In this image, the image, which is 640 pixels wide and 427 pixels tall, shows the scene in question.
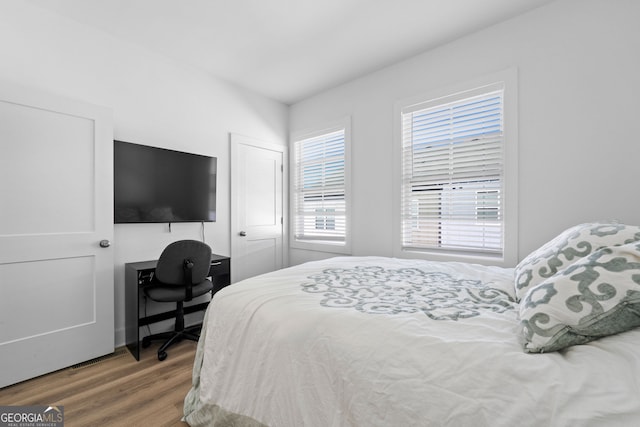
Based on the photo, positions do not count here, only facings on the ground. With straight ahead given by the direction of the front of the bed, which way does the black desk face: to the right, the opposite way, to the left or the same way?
the opposite way

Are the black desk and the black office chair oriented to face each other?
yes

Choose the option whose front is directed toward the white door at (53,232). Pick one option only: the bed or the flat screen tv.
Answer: the bed

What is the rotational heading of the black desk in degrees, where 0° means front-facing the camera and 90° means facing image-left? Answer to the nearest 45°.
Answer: approximately 315°

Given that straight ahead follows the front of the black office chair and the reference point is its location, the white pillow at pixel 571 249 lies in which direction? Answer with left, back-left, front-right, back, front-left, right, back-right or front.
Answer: back

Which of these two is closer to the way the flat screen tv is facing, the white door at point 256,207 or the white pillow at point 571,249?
the white pillow

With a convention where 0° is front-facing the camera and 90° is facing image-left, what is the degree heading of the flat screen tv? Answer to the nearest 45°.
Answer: approximately 315°

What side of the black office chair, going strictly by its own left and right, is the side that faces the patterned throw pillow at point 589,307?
back

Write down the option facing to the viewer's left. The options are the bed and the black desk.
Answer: the bed

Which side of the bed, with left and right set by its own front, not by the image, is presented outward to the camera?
left

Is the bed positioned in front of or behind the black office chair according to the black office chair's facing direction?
behind
